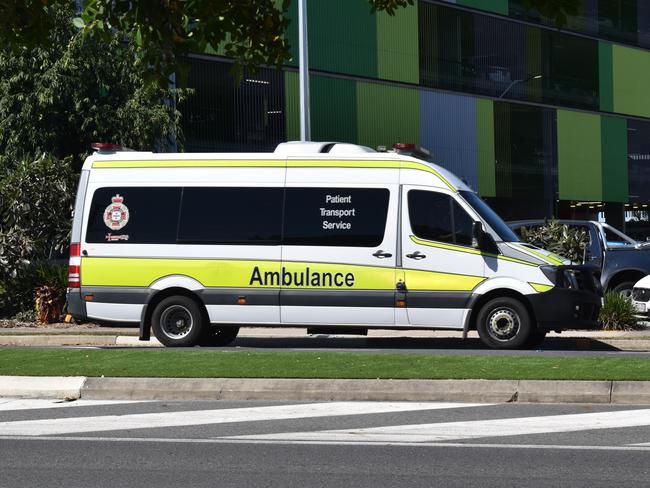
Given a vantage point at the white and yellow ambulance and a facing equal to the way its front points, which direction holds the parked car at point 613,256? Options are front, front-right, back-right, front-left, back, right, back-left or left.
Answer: front-left

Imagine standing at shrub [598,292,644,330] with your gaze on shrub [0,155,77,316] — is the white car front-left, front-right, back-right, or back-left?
back-right

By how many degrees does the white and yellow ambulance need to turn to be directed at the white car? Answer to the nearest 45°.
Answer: approximately 45° to its left

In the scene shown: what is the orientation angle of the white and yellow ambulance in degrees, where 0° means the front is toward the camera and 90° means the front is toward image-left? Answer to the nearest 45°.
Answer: approximately 270°

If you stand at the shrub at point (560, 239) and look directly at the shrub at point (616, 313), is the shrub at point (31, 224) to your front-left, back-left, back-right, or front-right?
back-right

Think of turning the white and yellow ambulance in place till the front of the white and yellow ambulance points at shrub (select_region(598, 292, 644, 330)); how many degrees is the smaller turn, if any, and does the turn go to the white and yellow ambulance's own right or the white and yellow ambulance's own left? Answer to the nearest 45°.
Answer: approximately 45° to the white and yellow ambulance's own left

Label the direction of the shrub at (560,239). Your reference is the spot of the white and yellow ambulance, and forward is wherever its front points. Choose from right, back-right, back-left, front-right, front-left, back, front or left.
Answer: front-left

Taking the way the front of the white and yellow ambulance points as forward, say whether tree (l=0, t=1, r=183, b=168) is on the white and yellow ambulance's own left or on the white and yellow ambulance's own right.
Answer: on the white and yellow ambulance's own left
